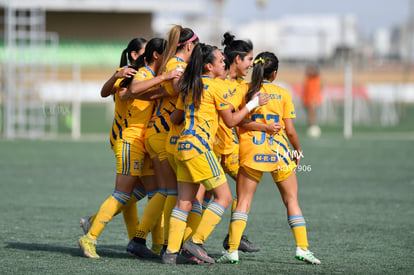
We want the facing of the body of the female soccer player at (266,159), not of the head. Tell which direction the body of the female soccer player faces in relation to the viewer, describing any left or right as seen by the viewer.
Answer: facing away from the viewer

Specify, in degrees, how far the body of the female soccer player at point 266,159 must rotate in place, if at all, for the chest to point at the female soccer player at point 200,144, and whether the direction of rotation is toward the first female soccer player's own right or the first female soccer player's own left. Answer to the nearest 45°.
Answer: approximately 135° to the first female soccer player's own left

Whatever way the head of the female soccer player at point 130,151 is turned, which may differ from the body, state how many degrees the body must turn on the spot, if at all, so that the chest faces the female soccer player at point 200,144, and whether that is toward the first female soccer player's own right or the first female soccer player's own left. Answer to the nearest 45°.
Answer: approximately 45° to the first female soccer player's own right

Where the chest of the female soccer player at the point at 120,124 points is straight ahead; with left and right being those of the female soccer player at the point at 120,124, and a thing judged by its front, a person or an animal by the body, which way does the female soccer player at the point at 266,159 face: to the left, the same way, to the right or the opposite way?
to the left

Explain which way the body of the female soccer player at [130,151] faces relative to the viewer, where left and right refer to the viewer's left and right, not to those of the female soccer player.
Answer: facing to the right of the viewer

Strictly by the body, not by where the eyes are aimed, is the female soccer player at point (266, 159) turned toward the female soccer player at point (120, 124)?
no

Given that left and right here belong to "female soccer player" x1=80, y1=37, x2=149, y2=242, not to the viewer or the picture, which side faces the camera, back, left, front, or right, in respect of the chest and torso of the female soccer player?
right

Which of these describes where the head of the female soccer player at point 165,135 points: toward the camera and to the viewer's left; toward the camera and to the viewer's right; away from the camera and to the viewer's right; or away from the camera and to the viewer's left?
away from the camera and to the viewer's right
